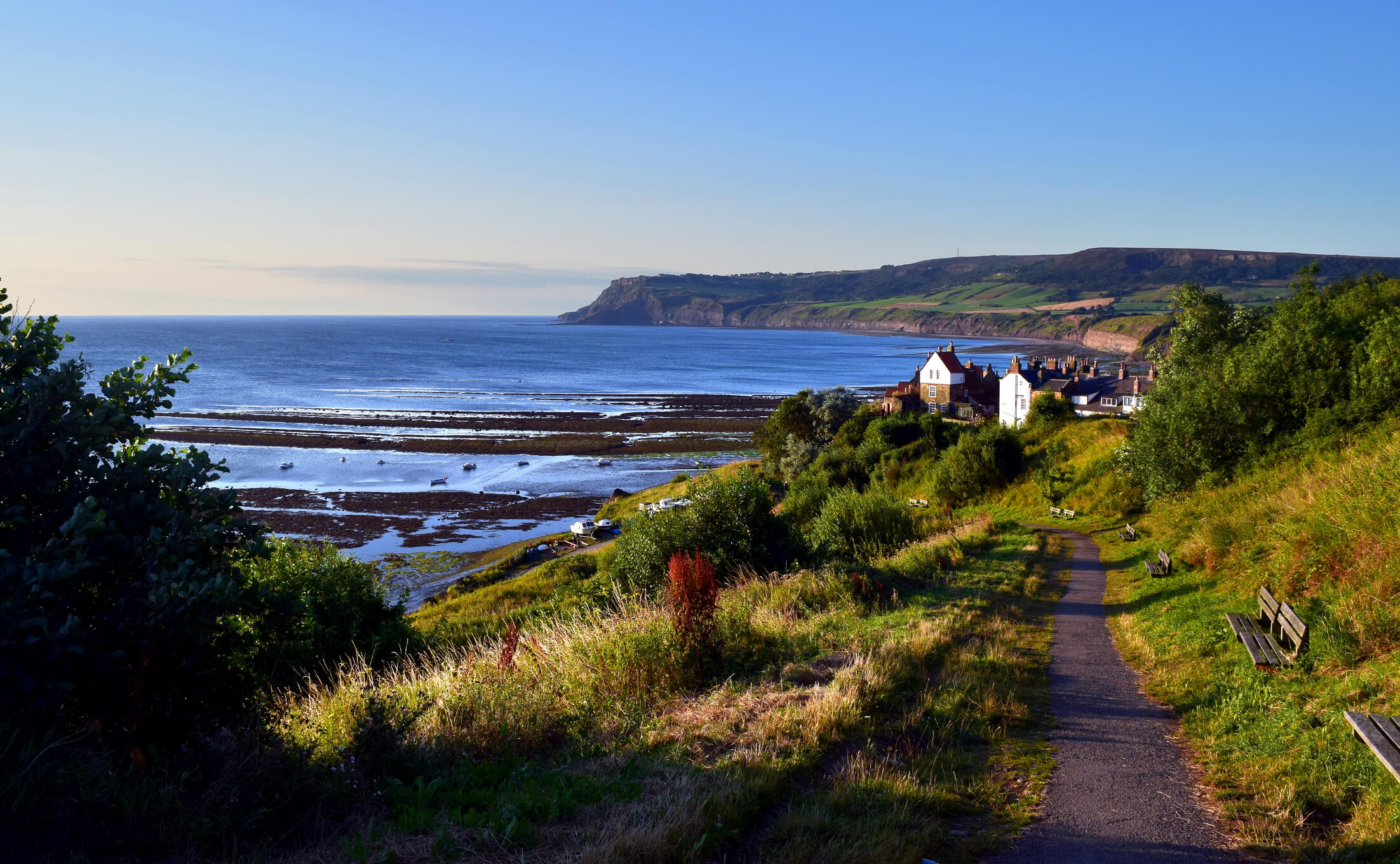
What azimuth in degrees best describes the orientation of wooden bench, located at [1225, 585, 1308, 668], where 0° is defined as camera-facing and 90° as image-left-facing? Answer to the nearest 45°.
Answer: approximately 90°

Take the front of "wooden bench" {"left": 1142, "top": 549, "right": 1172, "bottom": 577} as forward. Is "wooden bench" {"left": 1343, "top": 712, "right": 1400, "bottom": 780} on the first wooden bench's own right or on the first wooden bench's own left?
on the first wooden bench's own left

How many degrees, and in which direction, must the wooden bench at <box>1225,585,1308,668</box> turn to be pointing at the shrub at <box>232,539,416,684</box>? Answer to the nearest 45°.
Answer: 0° — it already faces it

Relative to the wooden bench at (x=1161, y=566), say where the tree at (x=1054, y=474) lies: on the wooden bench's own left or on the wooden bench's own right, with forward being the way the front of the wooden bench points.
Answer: on the wooden bench's own right

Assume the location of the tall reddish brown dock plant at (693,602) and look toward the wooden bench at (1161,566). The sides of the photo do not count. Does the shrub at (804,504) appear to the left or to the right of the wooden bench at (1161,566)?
left

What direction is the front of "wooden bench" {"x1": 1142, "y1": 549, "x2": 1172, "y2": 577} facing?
to the viewer's left

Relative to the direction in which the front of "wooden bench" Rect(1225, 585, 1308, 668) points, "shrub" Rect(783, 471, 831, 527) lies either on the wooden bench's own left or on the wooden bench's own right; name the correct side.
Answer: on the wooden bench's own right

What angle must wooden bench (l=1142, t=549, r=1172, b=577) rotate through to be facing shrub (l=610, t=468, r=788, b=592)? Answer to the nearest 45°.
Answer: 0° — it already faces it

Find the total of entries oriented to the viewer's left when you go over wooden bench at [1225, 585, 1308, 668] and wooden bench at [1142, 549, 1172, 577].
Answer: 2
